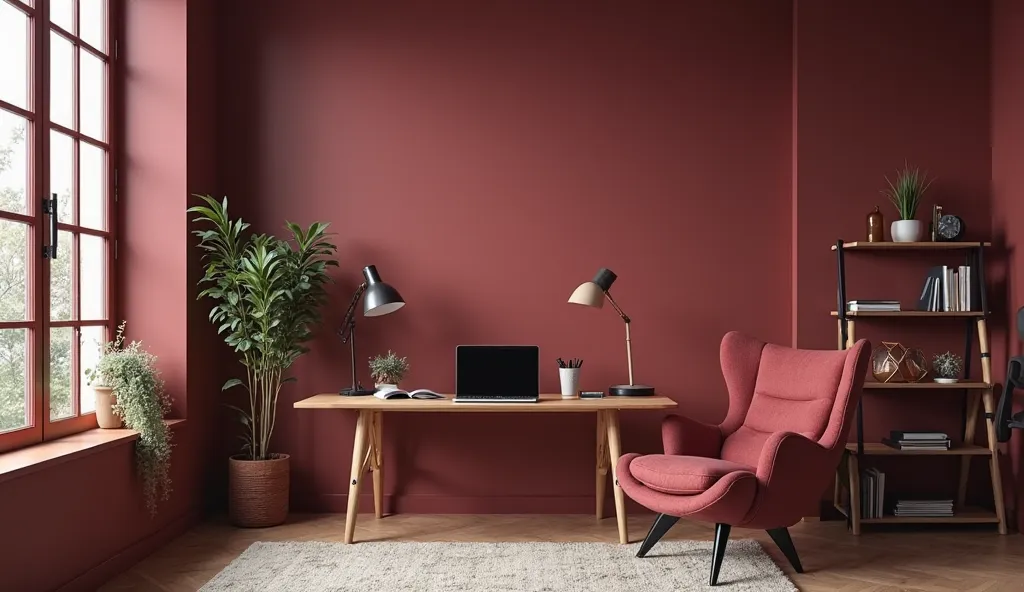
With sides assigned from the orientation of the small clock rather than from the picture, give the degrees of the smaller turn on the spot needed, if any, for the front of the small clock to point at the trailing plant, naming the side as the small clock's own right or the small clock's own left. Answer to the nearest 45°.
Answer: approximately 45° to the small clock's own right

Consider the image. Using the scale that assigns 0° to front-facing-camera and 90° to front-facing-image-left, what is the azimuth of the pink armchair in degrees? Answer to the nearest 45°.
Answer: approximately 45°

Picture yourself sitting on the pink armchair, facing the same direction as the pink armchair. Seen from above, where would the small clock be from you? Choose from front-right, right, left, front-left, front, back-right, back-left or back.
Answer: back

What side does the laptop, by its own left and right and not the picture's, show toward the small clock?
left

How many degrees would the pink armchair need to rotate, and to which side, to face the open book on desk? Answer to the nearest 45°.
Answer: approximately 45° to its right

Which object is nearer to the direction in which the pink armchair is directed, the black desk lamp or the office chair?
the black desk lamp

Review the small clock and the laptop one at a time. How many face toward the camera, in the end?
2
